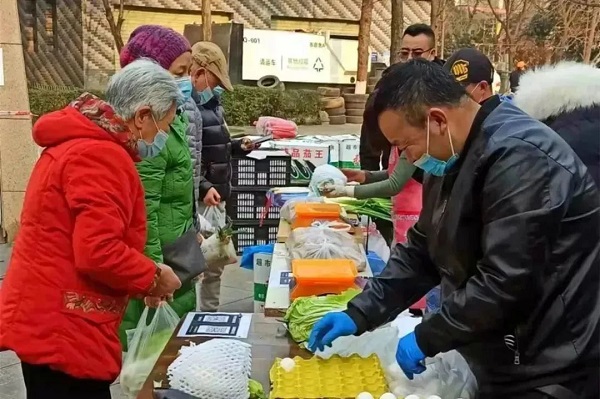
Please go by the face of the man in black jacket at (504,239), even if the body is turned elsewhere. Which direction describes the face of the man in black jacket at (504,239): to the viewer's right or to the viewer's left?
to the viewer's left

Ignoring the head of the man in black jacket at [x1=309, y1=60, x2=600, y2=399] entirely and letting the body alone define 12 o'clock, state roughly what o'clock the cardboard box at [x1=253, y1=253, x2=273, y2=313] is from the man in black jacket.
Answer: The cardboard box is roughly at 2 o'clock from the man in black jacket.

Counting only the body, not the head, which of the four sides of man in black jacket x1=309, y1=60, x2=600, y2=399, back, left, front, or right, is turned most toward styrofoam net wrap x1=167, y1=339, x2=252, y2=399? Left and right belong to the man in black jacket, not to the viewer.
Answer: front

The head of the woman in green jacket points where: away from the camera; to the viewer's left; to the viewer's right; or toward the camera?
to the viewer's right

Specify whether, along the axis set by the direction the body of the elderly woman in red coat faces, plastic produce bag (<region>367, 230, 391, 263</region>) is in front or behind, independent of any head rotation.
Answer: in front

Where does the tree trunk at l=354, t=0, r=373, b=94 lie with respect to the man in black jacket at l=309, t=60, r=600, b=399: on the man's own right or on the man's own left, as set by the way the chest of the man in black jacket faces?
on the man's own right

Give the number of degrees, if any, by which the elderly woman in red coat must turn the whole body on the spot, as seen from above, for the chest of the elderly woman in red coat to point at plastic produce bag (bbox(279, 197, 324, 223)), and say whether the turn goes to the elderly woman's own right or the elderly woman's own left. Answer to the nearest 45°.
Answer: approximately 45° to the elderly woman's own left

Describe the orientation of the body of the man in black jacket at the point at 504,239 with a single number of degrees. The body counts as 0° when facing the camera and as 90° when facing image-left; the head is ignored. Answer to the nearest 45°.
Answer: approximately 90°

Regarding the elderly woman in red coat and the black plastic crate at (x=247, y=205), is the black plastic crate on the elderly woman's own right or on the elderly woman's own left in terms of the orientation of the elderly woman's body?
on the elderly woman's own left

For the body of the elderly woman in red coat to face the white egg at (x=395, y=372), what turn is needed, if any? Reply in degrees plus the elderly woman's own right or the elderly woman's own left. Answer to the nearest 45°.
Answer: approximately 45° to the elderly woman's own right

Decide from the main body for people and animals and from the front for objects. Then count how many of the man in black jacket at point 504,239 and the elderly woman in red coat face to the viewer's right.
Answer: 1

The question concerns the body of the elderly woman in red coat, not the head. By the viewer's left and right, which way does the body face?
facing to the right of the viewer
